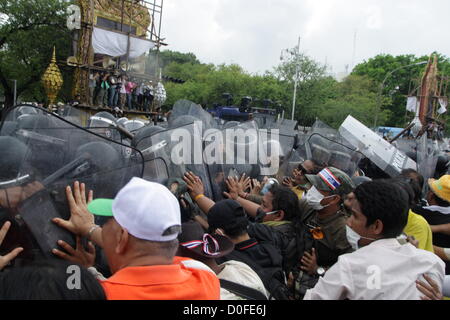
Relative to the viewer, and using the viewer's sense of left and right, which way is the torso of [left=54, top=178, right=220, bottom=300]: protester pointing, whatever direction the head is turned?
facing away from the viewer and to the left of the viewer

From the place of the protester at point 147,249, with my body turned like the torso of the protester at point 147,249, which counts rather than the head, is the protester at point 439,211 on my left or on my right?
on my right

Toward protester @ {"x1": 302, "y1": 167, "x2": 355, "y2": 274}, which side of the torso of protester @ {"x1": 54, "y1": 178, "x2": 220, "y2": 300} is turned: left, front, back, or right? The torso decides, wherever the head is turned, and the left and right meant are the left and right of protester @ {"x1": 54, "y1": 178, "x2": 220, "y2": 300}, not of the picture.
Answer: right

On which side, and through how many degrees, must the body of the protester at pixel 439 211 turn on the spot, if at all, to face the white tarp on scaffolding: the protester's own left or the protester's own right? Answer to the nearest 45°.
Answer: approximately 45° to the protester's own right

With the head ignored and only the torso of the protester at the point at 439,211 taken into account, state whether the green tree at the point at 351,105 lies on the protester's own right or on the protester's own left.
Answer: on the protester's own right

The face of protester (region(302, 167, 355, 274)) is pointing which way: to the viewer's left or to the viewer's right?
to the viewer's left

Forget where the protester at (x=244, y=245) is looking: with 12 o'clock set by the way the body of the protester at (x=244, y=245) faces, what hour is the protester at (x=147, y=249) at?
the protester at (x=147, y=249) is roughly at 8 o'clock from the protester at (x=244, y=245).

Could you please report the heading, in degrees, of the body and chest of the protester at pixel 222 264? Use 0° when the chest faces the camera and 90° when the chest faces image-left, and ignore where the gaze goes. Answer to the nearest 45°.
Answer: approximately 135°

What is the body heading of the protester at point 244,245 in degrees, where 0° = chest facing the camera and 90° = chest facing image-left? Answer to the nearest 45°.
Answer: approximately 135°

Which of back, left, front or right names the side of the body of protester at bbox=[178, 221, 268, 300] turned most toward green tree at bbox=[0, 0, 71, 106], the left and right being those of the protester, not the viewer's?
front

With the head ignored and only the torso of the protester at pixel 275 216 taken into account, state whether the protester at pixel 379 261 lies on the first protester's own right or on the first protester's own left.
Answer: on the first protester's own left

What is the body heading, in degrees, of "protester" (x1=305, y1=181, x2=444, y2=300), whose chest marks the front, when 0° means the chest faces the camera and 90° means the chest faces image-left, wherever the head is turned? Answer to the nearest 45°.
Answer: approximately 135°

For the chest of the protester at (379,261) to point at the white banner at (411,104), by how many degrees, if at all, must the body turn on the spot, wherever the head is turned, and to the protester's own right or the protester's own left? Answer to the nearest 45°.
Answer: approximately 45° to the protester's own right
